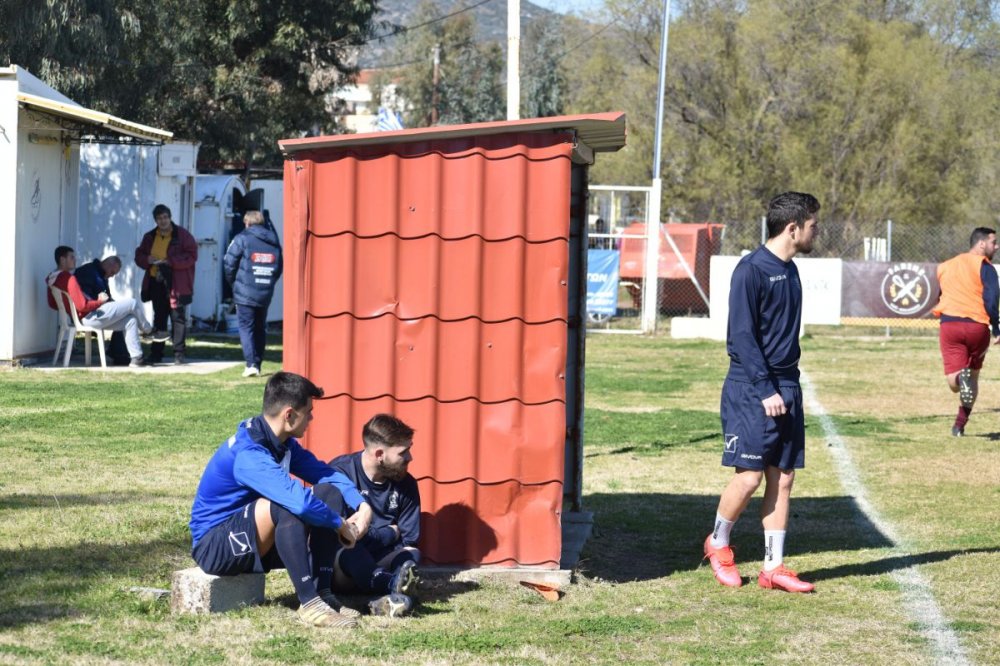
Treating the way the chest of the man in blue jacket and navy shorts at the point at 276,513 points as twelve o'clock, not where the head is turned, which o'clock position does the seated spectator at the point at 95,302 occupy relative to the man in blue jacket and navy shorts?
The seated spectator is roughly at 7 o'clock from the man in blue jacket and navy shorts.

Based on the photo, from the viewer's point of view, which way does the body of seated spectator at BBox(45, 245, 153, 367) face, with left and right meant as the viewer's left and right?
facing to the right of the viewer

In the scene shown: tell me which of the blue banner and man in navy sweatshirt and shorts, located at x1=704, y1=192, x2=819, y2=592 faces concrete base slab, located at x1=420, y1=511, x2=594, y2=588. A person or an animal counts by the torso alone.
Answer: the blue banner

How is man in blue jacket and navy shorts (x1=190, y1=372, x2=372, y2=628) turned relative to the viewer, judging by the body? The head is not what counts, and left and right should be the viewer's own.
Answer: facing the viewer and to the right of the viewer

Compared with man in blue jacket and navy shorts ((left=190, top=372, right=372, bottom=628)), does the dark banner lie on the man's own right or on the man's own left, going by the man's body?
on the man's own left

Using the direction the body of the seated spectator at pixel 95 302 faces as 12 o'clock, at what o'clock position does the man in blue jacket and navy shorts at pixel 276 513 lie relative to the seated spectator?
The man in blue jacket and navy shorts is roughly at 3 o'clock from the seated spectator.

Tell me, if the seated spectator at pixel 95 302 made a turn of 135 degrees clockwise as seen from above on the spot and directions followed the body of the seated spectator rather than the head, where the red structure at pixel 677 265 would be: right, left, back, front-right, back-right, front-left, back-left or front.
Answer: back

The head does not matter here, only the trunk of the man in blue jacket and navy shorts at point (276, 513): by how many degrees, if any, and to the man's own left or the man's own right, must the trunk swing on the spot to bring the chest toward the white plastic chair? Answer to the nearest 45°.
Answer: approximately 135° to the man's own left

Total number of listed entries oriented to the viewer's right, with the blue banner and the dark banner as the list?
0

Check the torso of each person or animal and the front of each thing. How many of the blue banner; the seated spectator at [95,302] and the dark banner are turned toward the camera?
2

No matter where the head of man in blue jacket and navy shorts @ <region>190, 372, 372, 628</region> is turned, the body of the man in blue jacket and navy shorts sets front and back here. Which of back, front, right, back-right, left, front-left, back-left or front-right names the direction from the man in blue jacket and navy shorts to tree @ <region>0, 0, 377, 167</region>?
back-left
